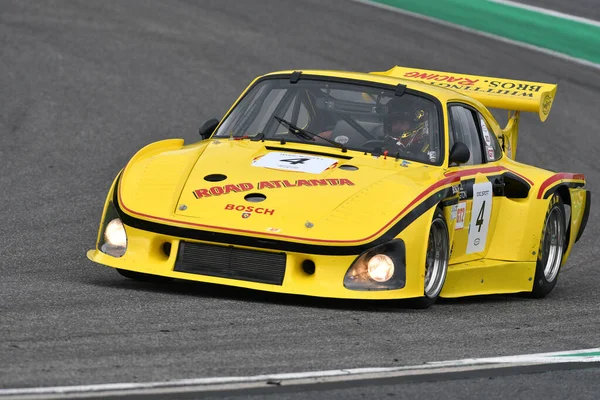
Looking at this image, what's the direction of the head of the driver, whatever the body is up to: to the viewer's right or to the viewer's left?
to the viewer's left

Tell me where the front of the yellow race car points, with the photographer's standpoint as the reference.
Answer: facing the viewer and to the left of the viewer
